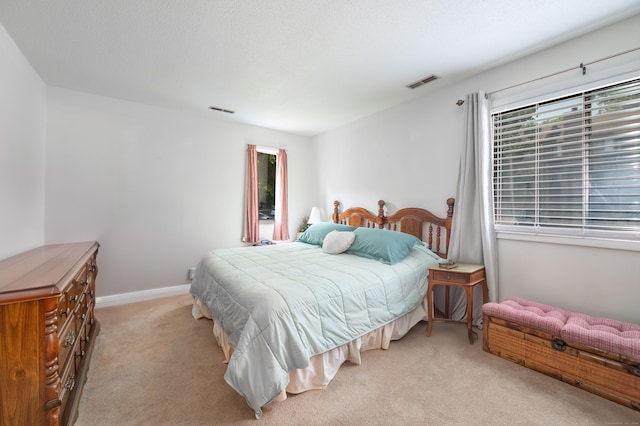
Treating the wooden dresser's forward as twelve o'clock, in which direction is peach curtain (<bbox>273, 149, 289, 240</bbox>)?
The peach curtain is roughly at 11 o'clock from the wooden dresser.

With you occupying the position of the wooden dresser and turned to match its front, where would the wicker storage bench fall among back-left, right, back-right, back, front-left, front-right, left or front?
front-right

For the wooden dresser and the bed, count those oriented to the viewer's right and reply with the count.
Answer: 1

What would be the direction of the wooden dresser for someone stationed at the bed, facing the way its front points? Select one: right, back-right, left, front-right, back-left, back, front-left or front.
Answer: front

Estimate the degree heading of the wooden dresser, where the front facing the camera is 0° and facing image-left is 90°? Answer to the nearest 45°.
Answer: approximately 270°

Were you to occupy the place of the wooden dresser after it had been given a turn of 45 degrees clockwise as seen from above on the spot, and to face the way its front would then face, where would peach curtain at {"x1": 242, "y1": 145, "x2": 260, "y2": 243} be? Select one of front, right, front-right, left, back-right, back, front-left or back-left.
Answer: left

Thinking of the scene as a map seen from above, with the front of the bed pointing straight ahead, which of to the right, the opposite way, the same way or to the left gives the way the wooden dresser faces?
the opposite way

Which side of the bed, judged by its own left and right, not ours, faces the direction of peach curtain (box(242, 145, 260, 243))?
right

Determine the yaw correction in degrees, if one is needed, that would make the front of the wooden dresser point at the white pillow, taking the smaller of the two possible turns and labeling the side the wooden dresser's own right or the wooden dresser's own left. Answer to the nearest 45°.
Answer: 0° — it already faces it

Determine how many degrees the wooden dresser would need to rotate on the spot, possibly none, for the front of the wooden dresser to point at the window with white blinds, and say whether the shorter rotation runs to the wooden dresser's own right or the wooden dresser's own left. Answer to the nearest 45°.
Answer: approximately 45° to the wooden dresser's own right

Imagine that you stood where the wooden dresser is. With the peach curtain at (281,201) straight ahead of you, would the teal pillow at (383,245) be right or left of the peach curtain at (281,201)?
right

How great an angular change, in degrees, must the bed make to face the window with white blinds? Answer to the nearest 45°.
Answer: approximately 135° to its left

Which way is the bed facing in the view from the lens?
facing the viewer and to the left of the viewer

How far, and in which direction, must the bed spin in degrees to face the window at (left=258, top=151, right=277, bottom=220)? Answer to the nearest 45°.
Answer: approximately 135° to its right
